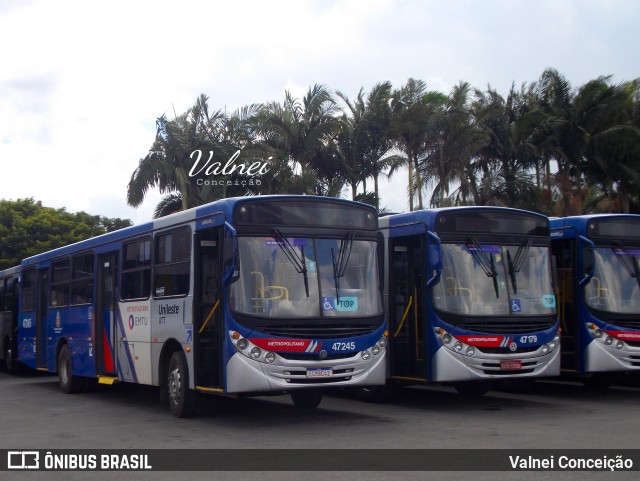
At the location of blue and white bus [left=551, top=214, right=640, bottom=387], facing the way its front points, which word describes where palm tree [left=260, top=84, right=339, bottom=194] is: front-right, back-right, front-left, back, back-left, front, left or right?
back

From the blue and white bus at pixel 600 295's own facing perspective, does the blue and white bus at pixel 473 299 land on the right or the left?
on its right

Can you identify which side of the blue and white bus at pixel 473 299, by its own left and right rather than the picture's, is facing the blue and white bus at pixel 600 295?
left

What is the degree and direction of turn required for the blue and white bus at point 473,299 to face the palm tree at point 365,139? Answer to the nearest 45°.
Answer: approximately 135° to its left

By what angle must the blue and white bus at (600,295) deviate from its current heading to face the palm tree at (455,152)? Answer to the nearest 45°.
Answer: approximately 135° to its left

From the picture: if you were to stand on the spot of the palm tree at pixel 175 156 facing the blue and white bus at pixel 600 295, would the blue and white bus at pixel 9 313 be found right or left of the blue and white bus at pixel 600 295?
right

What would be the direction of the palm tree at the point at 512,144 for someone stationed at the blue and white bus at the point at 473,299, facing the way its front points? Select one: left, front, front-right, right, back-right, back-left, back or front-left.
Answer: back-left

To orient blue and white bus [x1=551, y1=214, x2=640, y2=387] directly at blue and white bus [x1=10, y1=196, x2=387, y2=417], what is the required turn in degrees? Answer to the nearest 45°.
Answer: approximately 90° to its right
